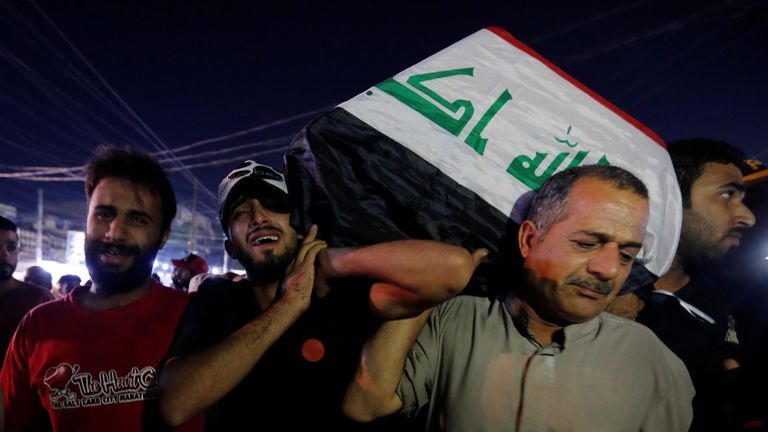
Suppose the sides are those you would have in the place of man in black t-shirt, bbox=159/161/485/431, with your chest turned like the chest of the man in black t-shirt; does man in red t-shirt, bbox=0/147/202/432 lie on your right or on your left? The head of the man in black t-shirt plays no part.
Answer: on your right

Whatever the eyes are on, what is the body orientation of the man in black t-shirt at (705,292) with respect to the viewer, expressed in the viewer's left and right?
facing to the right of the viewer

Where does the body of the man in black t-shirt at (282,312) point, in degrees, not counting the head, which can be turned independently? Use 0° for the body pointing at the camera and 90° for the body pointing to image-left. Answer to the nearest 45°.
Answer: approximately 0°

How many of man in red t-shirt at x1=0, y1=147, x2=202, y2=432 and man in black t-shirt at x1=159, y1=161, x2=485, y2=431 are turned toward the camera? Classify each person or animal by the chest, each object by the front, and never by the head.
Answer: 2

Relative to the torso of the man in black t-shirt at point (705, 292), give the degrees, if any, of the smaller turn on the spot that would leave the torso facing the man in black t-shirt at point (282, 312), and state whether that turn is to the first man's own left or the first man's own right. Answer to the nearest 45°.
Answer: approximately 135° to the first man's own right

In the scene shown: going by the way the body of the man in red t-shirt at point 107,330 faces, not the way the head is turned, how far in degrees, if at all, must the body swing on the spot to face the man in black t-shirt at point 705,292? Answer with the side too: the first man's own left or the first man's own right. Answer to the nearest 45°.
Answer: approximately 45° to the first man's own left

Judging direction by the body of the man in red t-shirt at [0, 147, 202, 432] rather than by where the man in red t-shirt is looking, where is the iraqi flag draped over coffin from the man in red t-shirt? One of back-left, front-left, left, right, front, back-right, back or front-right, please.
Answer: front-left
